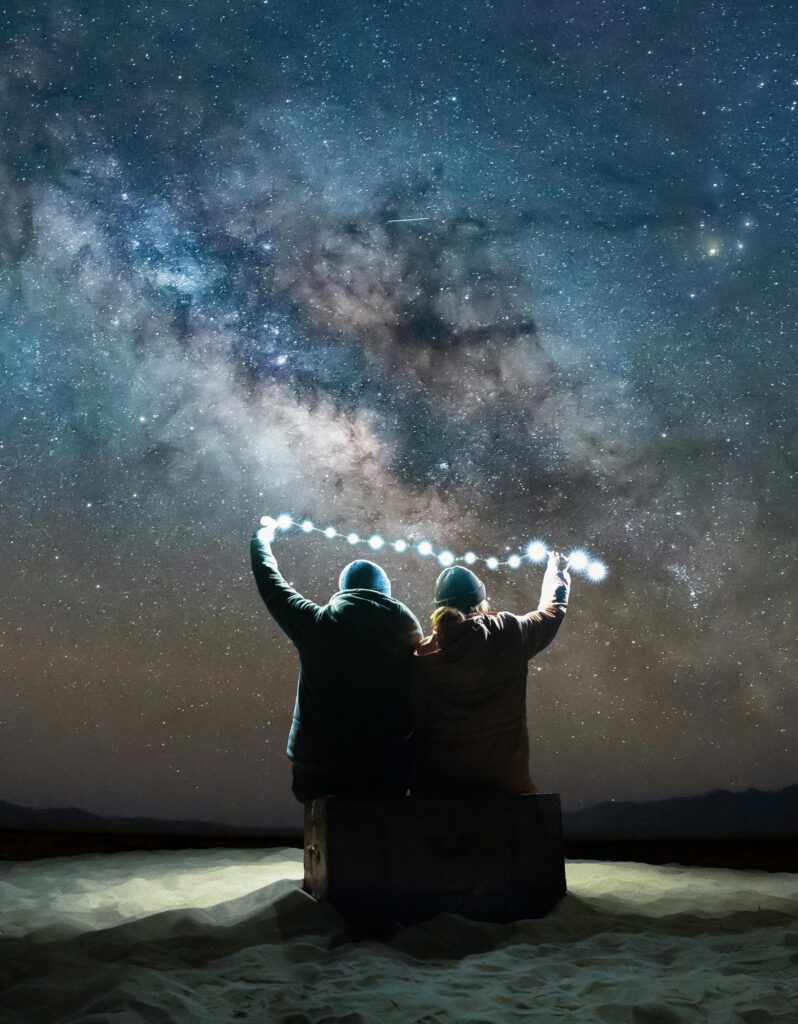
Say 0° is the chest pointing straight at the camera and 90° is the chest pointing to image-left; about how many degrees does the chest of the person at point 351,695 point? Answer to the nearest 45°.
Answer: approximately 180°

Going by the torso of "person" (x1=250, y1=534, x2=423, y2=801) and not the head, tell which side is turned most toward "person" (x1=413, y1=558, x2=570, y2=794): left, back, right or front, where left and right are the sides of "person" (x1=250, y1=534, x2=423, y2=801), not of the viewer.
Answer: right

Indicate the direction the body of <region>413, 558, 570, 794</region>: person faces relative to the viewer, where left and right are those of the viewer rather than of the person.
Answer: facing away from the viewer

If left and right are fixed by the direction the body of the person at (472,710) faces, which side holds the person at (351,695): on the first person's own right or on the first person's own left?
on the first person's own left

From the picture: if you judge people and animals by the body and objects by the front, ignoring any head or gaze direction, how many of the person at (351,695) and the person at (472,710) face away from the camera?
2
